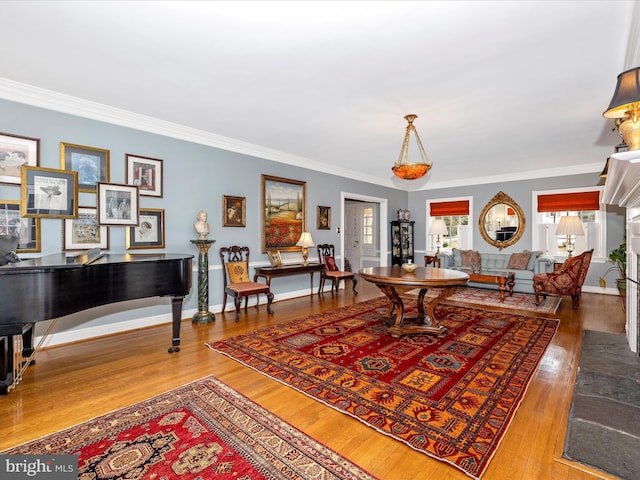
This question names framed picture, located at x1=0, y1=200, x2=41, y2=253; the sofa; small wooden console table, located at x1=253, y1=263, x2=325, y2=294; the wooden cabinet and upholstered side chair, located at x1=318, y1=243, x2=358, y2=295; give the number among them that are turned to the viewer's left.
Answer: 0

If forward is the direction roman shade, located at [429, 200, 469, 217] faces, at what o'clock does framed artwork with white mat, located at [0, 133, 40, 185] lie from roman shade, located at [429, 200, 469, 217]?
The framed artwork with white mat is roughly at 1 o'clock from the roman shade.

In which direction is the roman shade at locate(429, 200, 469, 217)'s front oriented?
toward the camera

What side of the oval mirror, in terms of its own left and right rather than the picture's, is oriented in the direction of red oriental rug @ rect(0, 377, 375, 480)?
front

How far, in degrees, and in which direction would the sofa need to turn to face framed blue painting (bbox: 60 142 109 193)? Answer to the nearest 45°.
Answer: approximately 45° to its right

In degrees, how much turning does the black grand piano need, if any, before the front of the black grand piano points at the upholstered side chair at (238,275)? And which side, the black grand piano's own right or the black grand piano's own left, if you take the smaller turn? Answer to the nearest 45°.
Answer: approximately 135° to the black grand piano's own right

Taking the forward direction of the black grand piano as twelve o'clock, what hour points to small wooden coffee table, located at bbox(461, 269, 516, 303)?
The small wooden coffee table is roughly at 6 o'clock from the black grand piano.

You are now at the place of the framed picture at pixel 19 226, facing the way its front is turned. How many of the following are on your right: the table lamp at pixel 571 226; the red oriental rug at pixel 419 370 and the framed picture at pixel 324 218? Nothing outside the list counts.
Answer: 0

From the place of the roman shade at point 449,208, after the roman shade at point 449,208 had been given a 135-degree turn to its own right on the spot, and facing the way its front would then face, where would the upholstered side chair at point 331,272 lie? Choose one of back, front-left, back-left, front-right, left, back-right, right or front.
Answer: left

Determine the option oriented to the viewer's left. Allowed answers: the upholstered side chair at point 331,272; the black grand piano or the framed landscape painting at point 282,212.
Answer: the black grand piano

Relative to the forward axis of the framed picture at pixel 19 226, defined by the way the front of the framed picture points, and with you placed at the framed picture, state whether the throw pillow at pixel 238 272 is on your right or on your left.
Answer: on your left

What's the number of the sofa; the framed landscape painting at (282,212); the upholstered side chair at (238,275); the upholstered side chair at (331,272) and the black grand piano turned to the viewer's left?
1

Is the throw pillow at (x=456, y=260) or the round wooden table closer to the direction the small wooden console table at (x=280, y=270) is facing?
the round wooden table

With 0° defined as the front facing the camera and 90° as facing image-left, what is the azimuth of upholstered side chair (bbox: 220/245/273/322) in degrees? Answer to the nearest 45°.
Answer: approximately 315°

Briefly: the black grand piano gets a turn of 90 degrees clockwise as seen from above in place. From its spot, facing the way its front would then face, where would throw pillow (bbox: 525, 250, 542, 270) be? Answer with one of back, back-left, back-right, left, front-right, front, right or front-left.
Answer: right

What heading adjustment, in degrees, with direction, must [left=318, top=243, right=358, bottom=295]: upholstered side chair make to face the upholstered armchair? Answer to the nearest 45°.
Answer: approximately 45° to its left

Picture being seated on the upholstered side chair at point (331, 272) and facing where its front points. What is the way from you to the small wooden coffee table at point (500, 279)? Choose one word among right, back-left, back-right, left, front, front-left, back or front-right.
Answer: front-left

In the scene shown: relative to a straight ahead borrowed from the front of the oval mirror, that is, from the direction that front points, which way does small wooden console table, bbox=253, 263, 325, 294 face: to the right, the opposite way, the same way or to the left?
to the left

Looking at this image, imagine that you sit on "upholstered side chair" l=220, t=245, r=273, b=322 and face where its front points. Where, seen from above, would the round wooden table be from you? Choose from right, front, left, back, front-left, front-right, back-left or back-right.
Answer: front

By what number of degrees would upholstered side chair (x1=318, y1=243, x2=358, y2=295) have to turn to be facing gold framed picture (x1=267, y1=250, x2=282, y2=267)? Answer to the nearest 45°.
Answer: approximately 90° to its right
